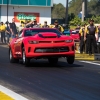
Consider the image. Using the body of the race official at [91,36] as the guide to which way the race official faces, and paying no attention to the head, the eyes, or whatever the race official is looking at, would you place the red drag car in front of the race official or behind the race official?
in front
